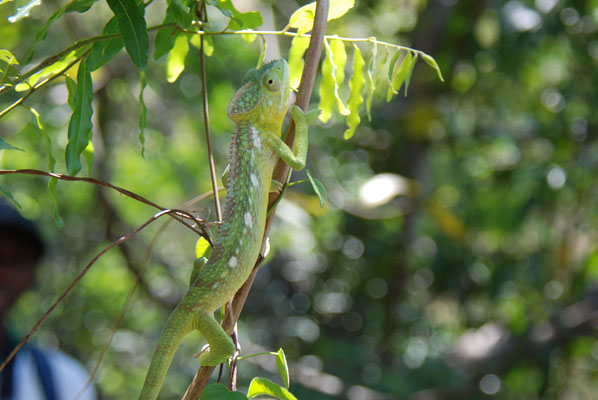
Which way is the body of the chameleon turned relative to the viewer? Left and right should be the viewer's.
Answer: facing to the right of the viewer
